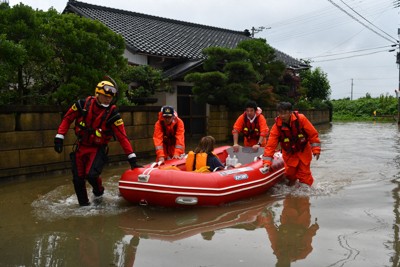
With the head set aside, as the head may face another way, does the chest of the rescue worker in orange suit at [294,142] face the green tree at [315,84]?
no

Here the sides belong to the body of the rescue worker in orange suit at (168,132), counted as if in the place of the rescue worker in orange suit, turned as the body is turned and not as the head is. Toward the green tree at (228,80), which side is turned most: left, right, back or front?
back

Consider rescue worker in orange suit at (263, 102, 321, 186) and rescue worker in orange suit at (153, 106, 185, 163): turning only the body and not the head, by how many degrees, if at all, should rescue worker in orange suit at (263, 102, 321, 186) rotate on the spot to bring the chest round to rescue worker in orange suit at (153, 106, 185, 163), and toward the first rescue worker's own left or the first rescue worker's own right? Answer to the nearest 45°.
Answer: approximately 45° to the first rescue worker's own right

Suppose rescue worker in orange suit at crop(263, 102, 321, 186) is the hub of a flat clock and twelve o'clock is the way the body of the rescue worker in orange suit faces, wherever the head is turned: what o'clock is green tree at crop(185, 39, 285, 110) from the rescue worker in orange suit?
The green tree is roughly at 4 o'clock from the rescue worker in orange suit.

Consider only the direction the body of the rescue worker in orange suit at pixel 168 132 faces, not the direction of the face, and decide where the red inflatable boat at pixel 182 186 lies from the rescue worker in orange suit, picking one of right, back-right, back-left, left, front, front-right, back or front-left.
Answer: front

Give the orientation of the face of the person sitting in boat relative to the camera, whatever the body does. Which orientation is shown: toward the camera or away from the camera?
away from the camera

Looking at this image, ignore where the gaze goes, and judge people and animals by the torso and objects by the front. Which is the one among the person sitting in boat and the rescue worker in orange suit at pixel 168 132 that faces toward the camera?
the rescue worker in orange suit

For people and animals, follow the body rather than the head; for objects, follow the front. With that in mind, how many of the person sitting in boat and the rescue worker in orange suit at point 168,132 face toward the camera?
1

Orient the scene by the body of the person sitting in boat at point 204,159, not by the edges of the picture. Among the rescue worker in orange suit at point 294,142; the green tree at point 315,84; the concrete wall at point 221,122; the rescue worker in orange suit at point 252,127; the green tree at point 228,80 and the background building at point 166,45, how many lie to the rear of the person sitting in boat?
0

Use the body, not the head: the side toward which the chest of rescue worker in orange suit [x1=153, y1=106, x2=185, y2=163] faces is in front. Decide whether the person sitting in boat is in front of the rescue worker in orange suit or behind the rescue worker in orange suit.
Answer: in front

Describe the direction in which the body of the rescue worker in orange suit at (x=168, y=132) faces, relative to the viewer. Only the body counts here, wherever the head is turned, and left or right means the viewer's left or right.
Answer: facing the viewer

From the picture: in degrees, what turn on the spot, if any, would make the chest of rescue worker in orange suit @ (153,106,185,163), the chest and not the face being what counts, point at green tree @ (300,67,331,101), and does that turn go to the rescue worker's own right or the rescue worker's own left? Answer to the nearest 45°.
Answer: approximately 135° to the rescue worker's own left

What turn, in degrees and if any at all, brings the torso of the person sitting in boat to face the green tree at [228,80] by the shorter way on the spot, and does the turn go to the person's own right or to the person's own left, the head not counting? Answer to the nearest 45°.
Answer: approximately 45° to the person's own left

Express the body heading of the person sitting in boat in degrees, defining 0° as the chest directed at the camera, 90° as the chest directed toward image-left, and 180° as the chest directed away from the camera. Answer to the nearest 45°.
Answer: approximately 225°

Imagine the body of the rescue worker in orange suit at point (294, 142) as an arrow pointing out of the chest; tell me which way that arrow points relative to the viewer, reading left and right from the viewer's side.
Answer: facing the viewer and to the left of the viewer

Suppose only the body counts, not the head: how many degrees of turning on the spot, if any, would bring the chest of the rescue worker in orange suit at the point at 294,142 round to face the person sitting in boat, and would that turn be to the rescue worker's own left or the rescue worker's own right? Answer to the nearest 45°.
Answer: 0° — they already face them

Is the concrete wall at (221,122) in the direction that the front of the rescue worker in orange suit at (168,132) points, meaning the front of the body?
no

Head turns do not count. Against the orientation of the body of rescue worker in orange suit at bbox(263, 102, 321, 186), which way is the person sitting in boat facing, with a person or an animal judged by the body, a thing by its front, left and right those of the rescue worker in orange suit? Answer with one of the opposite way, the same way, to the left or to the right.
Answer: the opposite way

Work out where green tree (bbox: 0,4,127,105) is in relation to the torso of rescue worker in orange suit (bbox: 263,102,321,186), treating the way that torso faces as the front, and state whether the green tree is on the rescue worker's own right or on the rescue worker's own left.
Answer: on the rescue worker's own right

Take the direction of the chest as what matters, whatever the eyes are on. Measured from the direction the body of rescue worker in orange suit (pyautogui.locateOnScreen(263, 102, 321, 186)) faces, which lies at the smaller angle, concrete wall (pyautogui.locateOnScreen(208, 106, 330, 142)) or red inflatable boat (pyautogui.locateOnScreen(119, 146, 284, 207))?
the red inflatable boat

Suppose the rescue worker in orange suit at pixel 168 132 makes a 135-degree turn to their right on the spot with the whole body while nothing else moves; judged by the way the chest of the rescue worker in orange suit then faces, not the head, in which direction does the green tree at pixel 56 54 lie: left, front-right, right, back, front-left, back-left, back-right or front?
front
